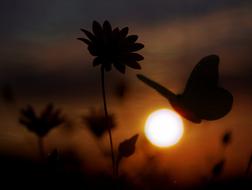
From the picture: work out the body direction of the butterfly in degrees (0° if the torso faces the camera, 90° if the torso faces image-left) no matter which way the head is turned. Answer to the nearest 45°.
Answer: approximately 90°

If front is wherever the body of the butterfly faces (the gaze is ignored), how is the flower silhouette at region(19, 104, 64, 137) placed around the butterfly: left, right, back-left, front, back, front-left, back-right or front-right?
front-right

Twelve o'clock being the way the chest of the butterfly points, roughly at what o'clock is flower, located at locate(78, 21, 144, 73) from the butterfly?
The flower is roughly at 12 o'clock from the butterfly.
